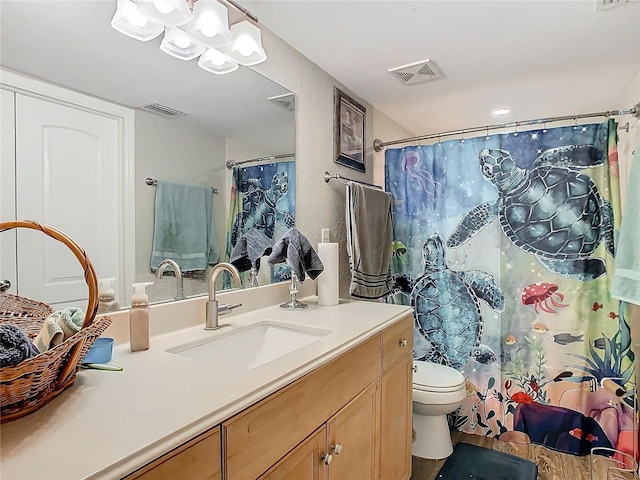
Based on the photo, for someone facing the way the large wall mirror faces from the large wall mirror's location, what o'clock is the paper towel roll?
The paper towel roll is roughly at 10 o'clock from the large wall mirror.

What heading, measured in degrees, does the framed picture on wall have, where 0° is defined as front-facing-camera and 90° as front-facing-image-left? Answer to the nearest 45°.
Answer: approximately 315°

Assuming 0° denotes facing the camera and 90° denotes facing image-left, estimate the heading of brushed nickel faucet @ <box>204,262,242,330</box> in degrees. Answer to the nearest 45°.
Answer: approximately 315°

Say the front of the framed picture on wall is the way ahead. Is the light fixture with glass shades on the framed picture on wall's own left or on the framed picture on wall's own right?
on the framed picture on wall's own right

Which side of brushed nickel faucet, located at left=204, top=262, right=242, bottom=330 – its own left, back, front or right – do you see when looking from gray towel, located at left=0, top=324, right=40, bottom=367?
right
